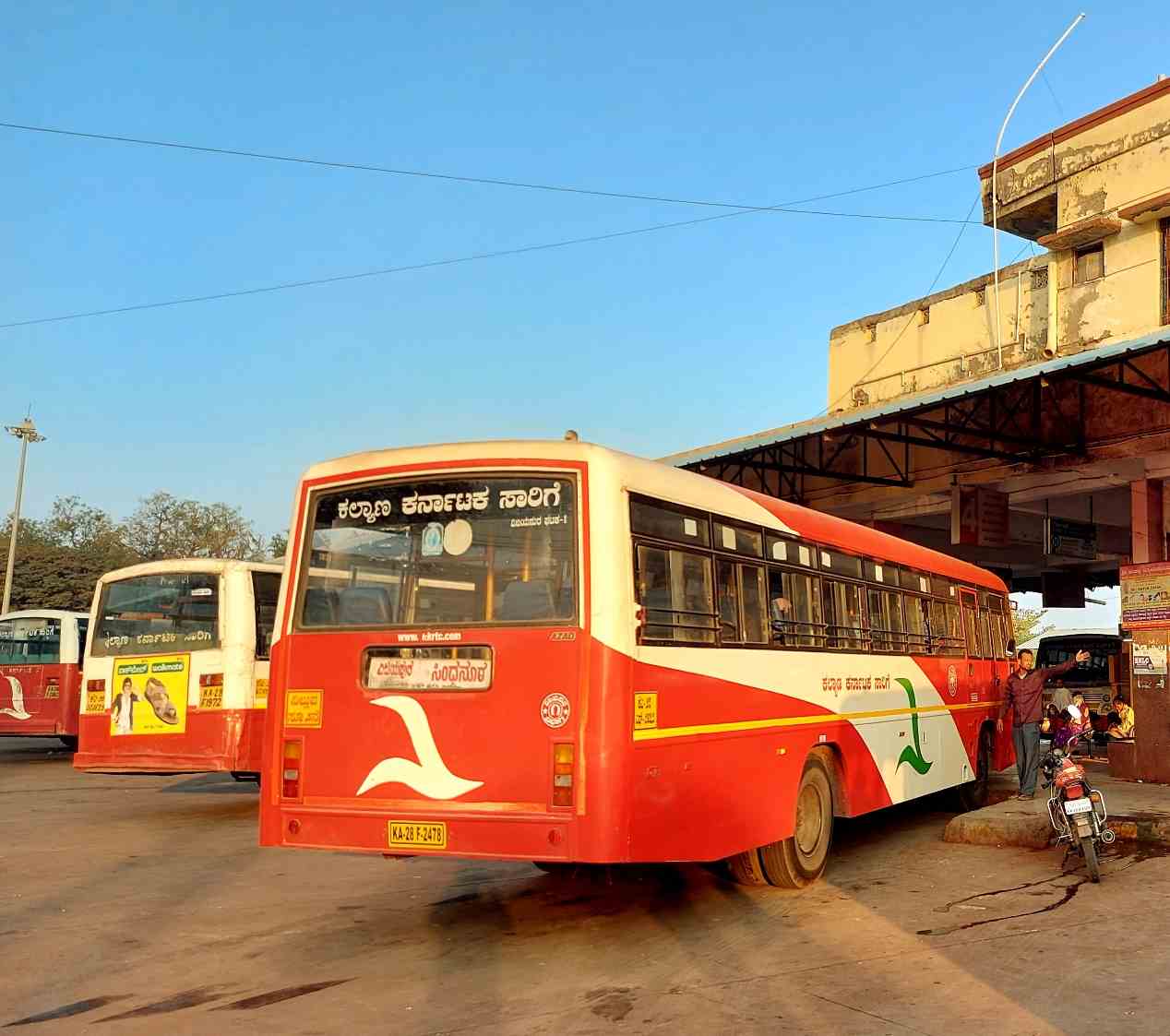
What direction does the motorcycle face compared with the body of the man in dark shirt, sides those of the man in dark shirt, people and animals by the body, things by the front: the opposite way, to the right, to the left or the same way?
the opposite way

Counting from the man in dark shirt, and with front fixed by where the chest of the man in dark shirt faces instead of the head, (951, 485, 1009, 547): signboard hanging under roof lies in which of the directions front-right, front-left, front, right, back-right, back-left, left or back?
back

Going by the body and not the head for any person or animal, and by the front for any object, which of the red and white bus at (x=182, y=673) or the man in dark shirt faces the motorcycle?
the man in dark shirt

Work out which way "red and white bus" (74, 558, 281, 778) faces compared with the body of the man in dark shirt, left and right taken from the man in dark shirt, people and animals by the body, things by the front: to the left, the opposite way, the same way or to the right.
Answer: the opposite way

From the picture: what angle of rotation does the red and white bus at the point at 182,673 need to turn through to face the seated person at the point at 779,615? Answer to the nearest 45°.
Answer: approximately 90° to its right

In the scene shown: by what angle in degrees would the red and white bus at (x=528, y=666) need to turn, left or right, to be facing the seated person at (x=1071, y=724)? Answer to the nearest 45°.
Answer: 0° — it already faces them

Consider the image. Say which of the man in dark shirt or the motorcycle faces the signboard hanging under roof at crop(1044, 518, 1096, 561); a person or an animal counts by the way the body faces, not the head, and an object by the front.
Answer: the motorcycle

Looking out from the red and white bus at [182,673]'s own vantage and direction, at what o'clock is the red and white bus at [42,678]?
the red and white bus at [42,678] is roughly at 10 o'clock from the red and white bus at [182,673].

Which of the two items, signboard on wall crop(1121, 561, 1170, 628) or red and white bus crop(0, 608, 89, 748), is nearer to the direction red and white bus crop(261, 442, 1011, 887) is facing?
the signboard on wall

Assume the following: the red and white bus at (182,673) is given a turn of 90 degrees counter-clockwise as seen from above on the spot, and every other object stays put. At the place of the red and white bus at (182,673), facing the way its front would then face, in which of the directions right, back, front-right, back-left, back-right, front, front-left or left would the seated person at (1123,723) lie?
back-right

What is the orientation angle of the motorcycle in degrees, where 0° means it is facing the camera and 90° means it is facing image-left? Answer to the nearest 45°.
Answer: approximately 180°

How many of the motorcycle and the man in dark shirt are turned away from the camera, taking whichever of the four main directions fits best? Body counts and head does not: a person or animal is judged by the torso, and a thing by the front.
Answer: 1
